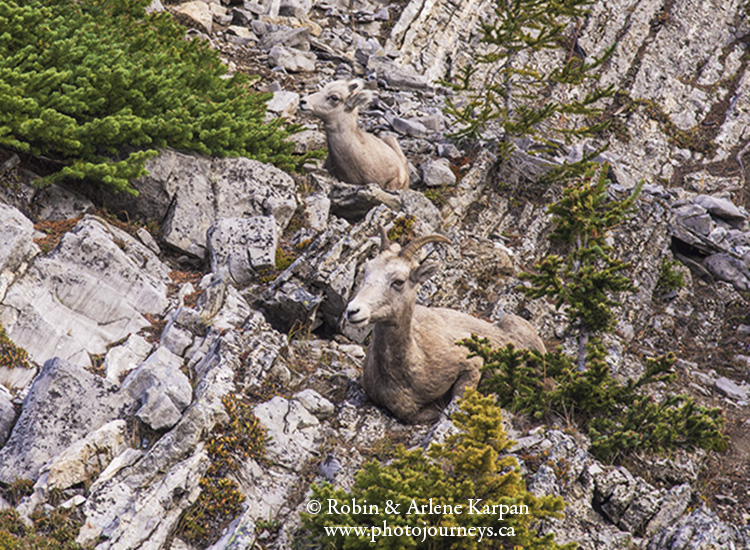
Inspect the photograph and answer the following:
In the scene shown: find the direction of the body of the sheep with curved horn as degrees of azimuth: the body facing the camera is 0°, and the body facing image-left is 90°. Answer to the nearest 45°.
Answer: approximately 45°

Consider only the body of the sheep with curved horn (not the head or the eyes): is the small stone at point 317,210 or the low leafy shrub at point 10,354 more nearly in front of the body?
the low leafy shrub

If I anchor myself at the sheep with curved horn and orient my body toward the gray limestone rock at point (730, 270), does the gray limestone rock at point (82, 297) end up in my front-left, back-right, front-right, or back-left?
back-left

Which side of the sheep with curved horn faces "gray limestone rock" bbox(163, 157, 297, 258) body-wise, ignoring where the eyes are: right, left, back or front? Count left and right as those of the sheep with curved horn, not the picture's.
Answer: right

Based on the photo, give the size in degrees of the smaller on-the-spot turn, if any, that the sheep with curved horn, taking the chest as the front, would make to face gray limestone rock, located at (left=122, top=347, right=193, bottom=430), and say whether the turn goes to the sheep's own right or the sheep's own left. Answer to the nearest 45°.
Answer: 0° — it already faces it

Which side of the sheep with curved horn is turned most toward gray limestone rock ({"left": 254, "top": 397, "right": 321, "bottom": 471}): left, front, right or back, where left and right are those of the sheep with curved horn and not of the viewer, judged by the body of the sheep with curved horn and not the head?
front

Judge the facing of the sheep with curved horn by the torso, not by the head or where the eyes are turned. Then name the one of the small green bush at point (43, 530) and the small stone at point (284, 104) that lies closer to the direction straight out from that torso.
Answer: the small green bush

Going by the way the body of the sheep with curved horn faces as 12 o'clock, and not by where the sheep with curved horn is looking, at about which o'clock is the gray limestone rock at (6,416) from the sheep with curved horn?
The gray limestone rock is roughly at 12 o'clock from the sheep with curved horn.

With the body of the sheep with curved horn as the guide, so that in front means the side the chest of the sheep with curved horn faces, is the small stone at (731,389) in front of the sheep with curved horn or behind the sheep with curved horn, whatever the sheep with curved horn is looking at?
behind
